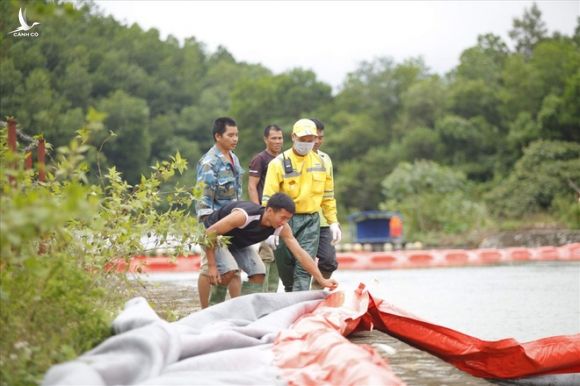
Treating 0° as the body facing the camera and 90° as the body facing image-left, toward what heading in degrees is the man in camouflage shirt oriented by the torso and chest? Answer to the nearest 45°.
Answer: approximately 315°

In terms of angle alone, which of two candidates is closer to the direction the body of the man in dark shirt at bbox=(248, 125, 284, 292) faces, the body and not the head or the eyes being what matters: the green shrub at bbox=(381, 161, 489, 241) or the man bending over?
the man bending over

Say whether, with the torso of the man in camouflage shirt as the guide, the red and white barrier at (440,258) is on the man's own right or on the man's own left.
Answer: on the man's own left

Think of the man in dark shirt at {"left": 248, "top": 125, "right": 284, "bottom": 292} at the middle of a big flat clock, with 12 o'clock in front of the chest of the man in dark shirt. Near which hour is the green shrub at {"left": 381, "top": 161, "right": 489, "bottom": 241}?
The green shrub is roughly at 8 o'clock from the man in dark shirt.

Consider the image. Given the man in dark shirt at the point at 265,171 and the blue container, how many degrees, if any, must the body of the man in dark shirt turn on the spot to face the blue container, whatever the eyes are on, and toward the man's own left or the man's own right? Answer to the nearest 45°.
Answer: approximately 135° to the man's own left

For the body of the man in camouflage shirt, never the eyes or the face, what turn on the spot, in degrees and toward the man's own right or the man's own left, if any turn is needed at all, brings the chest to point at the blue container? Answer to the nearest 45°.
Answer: approximately 135° to the man's own left

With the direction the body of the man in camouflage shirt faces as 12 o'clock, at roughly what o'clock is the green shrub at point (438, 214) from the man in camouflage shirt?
The green shrub is roughly at 8 o'clock from the man in camouflage shirt.

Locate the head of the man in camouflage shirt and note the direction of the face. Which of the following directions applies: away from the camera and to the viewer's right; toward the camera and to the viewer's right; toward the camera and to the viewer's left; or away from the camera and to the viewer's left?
toward the camera and to the viewer's right

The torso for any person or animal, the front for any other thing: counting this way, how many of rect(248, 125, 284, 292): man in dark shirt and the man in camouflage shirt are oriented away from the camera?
0
